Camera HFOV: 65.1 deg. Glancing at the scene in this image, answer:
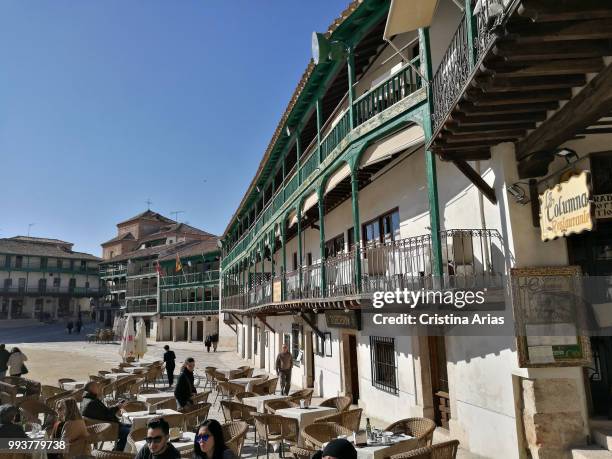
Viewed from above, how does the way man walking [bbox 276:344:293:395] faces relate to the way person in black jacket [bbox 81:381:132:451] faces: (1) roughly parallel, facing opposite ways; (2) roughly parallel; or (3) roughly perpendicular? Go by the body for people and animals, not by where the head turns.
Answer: roughly perpendicular

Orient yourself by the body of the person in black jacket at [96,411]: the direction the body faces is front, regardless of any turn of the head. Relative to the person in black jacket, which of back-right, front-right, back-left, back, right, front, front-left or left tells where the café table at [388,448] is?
front-right

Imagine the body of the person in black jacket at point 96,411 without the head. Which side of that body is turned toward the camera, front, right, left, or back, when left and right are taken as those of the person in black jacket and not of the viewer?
right

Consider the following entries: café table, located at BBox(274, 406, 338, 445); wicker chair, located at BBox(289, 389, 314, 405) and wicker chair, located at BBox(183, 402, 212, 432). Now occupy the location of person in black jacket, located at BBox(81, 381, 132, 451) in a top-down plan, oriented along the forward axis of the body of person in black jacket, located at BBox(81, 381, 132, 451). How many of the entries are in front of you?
3

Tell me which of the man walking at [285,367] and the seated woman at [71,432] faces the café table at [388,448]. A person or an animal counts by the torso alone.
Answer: the man walking

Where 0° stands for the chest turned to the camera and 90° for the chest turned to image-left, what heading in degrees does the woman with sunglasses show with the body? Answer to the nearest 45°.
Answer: approximately 45°
